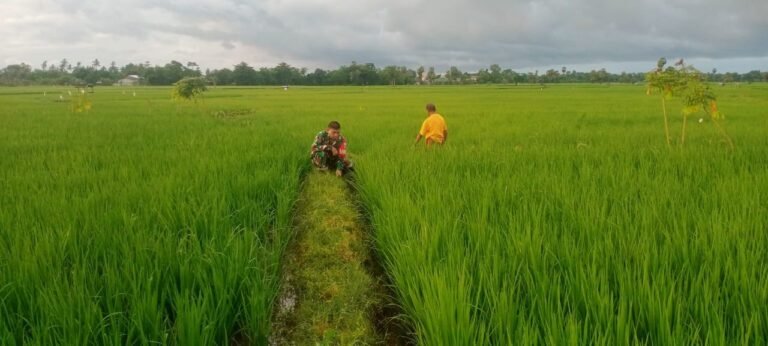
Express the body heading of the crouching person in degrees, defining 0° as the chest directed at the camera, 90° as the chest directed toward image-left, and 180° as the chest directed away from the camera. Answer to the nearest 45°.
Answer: approximately 315°
